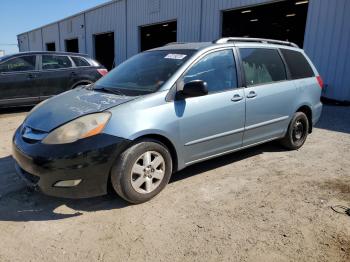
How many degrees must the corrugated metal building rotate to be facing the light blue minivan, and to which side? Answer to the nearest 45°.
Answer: approximately 45° to its left

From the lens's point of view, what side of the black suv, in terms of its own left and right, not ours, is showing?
left

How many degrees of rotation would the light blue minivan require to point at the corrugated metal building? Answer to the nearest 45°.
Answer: approximately 135° to its right

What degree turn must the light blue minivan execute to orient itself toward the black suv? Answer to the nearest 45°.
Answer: approximately 90° to its right

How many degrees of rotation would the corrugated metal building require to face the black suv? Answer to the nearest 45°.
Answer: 0° — it already faces it

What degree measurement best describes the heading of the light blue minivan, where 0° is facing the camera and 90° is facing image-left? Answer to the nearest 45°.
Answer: approximately 45°

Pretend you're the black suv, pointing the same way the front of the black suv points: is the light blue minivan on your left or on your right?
on your left
